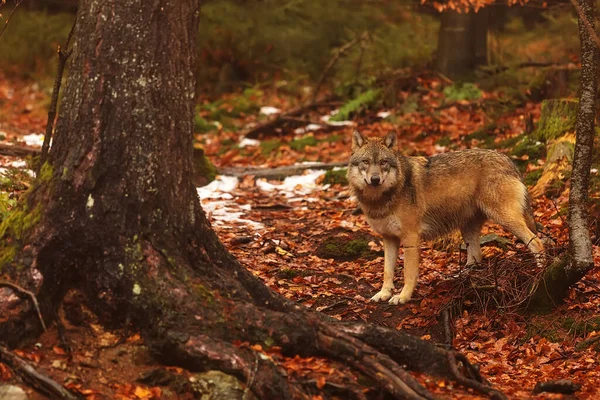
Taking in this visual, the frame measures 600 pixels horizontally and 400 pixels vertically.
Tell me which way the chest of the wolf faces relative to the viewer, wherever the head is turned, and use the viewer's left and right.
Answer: facing the viewer and to the left of the viewer

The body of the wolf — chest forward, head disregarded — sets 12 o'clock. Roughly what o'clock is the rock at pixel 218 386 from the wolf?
The rock is roughly at 11 o'clock from the wolf.

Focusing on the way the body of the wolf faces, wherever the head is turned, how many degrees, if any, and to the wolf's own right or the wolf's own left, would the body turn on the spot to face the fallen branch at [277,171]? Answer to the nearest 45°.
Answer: approximately 90° to the wolf's own right

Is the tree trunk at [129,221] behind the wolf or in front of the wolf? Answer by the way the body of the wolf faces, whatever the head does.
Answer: in front

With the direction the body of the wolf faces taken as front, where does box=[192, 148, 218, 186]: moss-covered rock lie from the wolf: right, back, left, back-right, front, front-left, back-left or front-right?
right

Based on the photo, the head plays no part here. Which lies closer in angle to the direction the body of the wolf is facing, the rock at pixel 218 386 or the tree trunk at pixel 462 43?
the rock

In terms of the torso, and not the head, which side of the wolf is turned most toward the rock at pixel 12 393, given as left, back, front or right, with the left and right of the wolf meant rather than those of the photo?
front

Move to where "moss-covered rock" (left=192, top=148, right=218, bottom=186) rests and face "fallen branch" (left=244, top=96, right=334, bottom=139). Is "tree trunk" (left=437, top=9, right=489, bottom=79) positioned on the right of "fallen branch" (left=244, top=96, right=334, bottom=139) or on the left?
right

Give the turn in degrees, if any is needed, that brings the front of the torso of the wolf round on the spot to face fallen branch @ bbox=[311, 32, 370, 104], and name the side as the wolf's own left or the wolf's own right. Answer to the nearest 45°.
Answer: approximately 135° to the wolf's own right

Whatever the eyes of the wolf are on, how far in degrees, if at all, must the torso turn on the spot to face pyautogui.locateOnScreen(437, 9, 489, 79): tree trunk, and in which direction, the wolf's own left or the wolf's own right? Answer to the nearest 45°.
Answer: approximately 135° to the wolf's own right
